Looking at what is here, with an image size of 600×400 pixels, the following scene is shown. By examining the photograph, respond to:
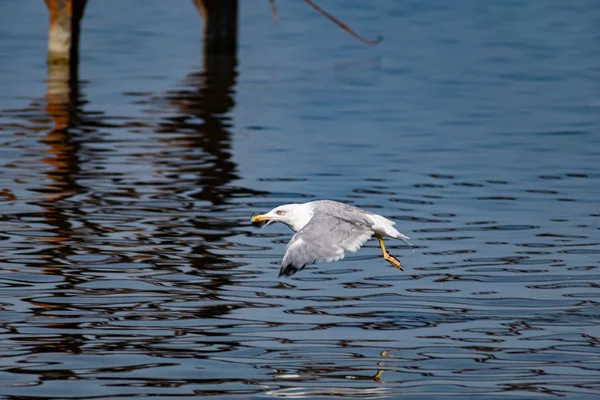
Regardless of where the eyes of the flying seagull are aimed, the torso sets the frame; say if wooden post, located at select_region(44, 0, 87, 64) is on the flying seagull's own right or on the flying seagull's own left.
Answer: on the flying seagull's own right

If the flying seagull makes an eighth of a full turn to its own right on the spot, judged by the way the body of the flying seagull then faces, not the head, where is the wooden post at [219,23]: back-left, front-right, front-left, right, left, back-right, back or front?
front-right

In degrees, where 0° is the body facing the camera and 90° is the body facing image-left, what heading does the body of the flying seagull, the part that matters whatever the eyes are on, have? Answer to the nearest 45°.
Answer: approximately 90°
